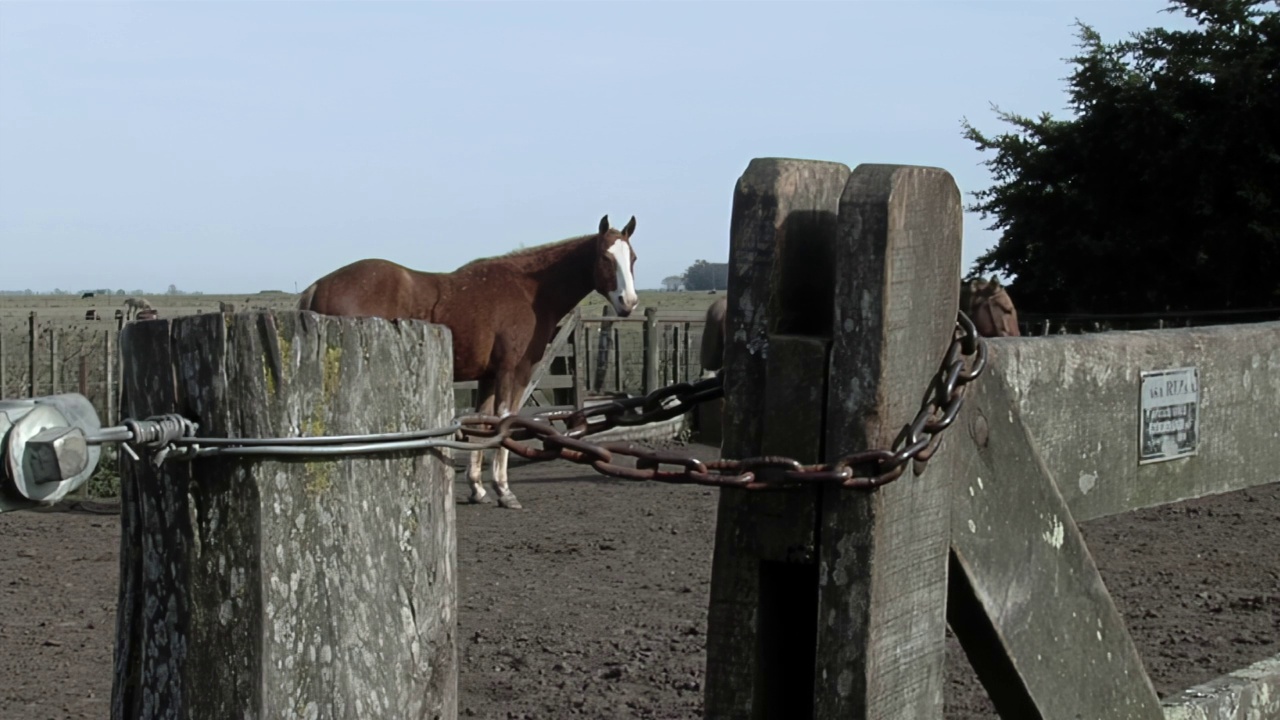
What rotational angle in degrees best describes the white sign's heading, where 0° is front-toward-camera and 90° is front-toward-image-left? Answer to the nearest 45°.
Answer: approximately 315°

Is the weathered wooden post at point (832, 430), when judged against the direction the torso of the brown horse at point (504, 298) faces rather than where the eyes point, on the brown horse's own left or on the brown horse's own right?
on the brown horse's own right

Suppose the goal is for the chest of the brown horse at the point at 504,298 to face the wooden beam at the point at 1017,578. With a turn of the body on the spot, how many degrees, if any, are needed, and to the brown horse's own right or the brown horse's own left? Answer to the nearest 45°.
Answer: approximately 90° to the brown horse's own right

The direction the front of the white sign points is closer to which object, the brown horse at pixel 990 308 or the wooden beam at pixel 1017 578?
the wooden beam

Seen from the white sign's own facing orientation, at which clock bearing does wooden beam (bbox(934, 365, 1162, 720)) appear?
The wooden beam is roughly at 2 o'clock from the white sign.

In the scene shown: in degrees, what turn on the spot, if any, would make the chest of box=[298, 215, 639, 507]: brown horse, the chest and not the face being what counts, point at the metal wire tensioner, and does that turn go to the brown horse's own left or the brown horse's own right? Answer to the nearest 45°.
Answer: approximately 90° to the brown horse's own right

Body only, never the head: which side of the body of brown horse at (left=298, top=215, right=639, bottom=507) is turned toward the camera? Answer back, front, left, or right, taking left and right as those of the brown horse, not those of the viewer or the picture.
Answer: right

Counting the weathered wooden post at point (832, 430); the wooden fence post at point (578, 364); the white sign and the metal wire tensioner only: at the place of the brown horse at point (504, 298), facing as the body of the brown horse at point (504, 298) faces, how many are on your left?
1

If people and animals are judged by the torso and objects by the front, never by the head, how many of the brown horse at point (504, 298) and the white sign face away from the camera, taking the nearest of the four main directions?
0

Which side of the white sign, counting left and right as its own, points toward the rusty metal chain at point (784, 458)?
right

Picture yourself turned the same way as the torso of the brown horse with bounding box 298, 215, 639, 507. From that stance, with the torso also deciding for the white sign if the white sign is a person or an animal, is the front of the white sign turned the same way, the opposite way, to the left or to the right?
to the right

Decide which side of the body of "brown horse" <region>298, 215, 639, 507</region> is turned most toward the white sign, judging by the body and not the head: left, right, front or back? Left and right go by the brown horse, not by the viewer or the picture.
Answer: right

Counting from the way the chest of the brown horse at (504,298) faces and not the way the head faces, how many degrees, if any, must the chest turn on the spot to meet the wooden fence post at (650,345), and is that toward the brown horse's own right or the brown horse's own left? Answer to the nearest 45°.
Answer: approximately 90° to the brown horse's own left

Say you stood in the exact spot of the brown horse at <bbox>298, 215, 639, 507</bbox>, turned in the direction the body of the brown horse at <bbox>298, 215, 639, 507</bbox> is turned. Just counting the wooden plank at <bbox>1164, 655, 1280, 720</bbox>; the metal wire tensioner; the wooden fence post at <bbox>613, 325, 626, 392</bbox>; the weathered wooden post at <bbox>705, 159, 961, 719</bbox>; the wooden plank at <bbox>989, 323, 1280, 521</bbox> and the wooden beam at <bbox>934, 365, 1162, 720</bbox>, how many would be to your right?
5
